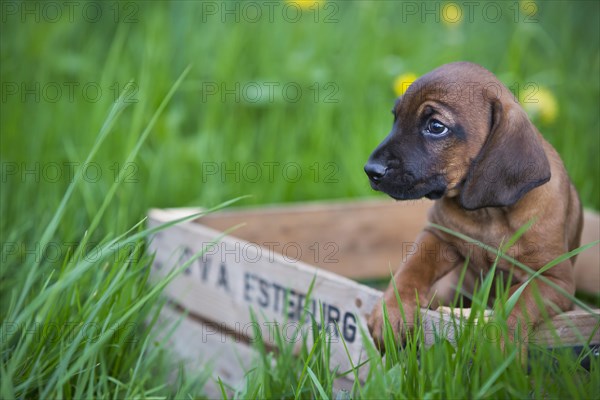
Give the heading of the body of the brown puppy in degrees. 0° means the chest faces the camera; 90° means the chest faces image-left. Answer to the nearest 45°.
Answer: approximately 45°

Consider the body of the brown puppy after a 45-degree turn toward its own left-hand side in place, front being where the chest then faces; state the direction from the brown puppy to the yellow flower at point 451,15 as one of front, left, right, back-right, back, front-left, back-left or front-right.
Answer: back

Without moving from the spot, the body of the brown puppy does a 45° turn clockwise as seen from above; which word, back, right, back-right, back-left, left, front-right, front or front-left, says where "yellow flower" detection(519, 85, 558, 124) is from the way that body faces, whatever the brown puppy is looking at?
right
